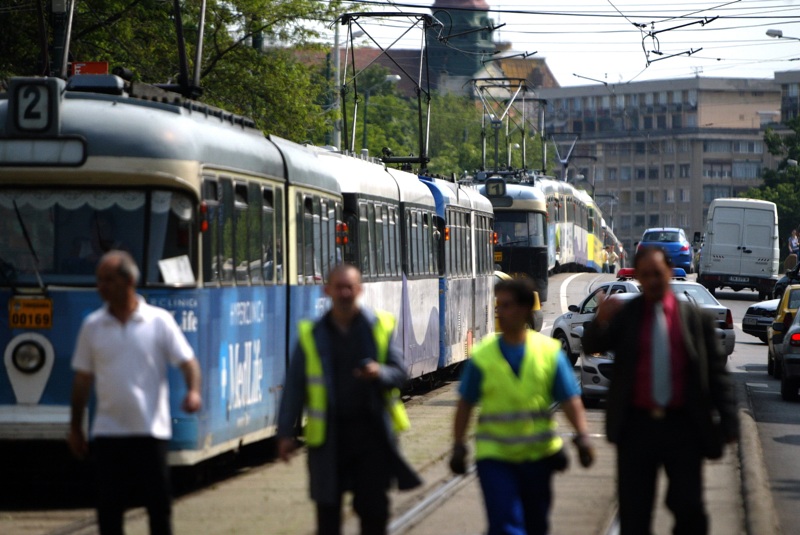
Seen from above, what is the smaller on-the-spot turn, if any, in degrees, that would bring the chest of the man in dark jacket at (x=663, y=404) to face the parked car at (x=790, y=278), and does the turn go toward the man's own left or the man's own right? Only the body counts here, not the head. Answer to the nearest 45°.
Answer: approximately 180°

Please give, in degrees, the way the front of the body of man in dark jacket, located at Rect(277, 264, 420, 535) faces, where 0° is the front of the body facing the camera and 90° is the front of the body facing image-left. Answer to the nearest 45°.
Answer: approximately 0°

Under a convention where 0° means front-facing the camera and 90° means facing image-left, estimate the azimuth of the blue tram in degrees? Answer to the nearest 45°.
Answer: approximately 45°

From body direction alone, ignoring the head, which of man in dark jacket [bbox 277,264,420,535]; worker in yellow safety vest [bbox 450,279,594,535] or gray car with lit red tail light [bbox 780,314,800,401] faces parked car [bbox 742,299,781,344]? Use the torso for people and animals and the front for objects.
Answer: gray car with lit red tail light [bbox 780,314,800,401]

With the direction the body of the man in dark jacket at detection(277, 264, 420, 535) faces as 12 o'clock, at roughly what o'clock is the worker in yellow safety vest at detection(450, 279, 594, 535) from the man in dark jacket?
The worker in yellow safety vest is roughly at 9 o'clock from the man in dark jacket.

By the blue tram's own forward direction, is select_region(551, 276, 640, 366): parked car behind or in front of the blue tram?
behind

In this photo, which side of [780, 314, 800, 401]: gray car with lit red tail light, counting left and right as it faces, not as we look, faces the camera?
back
